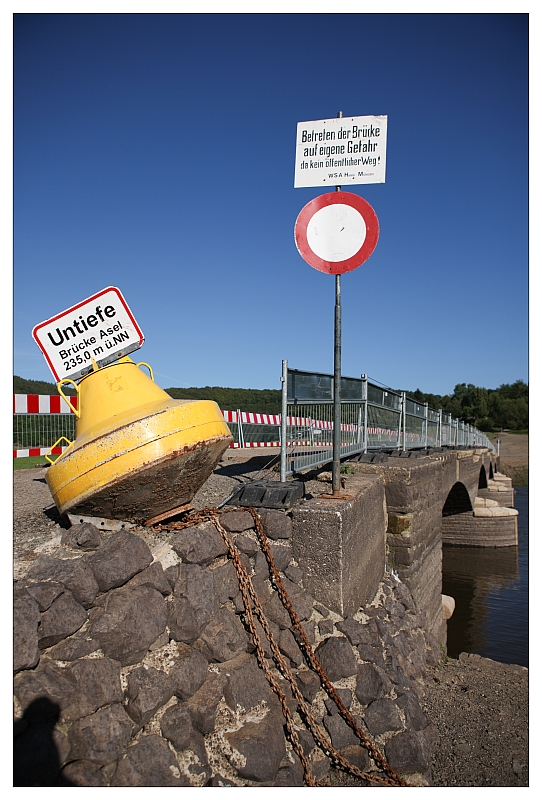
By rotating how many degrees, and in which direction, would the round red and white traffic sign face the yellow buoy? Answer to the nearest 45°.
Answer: approximately 45° to its right

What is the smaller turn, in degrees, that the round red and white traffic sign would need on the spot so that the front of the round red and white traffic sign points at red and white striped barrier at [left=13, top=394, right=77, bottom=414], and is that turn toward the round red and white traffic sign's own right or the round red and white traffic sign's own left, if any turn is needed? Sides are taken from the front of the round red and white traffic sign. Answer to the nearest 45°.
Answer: approximately 135° to the round red and white traffic sign's own right

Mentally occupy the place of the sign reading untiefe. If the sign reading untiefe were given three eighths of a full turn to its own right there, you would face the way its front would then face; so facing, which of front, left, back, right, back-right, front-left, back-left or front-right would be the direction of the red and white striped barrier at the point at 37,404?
front-right

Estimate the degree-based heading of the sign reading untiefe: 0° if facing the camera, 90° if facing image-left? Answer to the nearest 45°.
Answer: approximately 0°

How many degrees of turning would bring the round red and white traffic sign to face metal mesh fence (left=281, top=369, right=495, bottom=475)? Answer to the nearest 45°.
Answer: approximately 180°
